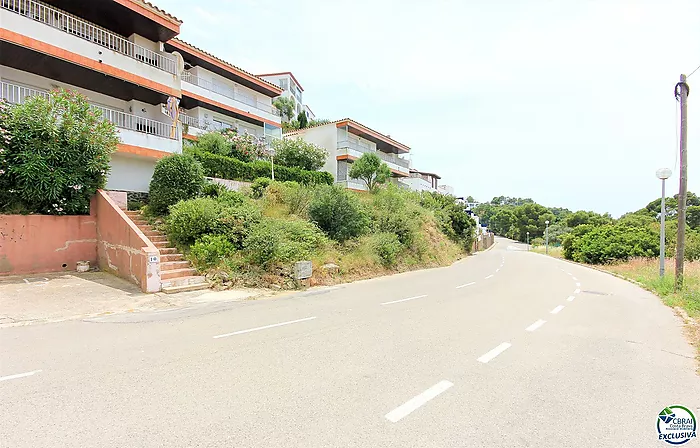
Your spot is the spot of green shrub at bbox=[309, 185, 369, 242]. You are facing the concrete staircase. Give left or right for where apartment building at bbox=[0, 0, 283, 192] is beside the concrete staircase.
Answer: right

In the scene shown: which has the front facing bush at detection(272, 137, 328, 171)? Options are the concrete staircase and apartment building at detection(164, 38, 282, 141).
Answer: the apartment building

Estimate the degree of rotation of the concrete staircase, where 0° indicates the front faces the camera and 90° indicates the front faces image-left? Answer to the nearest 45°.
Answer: approximately 315°

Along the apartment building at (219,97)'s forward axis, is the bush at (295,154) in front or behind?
in front

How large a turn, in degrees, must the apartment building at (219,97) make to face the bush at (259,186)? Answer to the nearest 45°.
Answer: approximately 45° to its right

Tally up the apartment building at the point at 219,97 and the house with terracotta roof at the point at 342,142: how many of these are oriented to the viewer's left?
0

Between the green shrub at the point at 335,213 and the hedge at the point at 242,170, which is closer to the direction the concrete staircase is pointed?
the green shrub

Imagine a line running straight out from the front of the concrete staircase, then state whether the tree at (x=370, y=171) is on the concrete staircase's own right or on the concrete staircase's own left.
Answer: on the concrete staircase's own left

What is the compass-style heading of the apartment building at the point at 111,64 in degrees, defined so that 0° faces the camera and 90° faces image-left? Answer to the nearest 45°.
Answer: approximately 315°

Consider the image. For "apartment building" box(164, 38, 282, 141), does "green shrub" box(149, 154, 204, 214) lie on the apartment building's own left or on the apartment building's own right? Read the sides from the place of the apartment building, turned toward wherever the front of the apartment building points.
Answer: on the apartment building's own right

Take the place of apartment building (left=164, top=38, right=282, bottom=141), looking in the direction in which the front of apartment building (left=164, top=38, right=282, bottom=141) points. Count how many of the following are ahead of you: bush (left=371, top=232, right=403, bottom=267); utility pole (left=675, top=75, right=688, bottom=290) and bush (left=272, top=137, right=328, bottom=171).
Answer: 3
